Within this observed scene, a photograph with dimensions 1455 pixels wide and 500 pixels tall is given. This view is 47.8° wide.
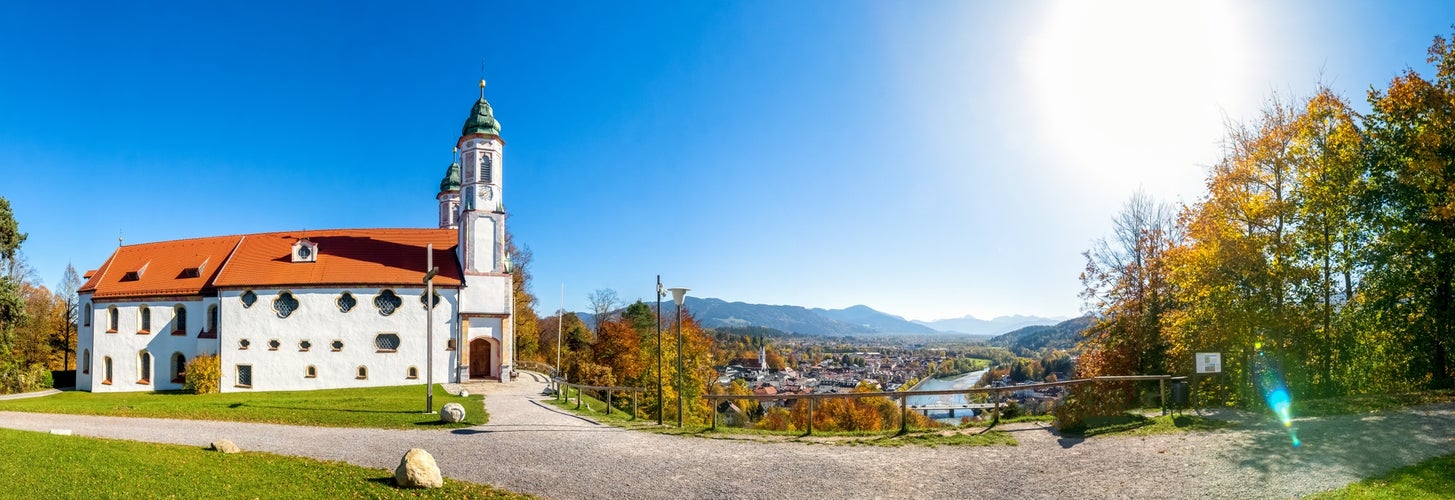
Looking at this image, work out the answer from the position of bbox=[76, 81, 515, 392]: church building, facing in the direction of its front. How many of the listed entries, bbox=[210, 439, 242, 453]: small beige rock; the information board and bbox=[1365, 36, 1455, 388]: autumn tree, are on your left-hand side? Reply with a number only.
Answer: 0

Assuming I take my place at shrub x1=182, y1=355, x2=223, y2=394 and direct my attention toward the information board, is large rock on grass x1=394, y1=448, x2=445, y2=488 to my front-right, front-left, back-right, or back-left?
front-right

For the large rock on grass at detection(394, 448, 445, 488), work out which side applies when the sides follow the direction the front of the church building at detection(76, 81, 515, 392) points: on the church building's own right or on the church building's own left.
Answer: on the church building's own right

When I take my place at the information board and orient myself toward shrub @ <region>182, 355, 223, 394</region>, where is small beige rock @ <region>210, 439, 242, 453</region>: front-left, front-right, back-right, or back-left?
front-left

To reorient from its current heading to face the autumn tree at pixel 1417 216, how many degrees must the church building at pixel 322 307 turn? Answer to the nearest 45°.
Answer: approximately 45° to its right

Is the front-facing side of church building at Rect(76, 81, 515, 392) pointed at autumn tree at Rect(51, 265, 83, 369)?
no

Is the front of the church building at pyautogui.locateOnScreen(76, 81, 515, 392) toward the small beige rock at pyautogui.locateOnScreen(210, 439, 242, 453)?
no

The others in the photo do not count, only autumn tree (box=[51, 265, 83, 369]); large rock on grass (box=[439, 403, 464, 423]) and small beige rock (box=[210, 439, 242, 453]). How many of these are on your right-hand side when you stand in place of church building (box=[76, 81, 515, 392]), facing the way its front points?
2

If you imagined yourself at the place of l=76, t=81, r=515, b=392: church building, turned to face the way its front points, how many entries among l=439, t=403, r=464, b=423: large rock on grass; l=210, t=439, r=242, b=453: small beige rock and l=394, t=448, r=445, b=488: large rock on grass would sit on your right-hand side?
3

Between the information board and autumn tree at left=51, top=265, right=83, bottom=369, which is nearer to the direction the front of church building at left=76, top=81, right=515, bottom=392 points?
the information board

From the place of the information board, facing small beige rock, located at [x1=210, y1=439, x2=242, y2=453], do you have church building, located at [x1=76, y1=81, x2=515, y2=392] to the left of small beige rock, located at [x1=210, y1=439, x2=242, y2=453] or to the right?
right

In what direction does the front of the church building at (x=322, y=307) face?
to the viewer's right

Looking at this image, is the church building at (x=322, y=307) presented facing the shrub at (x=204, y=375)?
no
